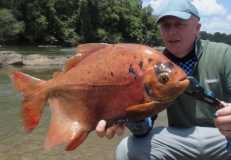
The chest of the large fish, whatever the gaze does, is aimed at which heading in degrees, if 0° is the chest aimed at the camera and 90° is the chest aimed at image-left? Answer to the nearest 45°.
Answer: approximately 270°

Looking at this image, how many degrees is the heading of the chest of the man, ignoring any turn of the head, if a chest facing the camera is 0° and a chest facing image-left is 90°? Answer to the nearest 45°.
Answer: approximately 45°
